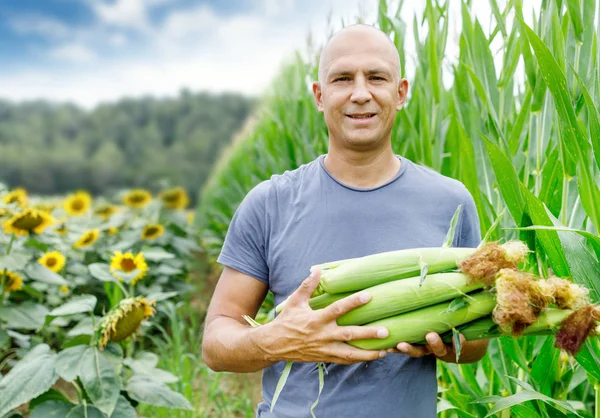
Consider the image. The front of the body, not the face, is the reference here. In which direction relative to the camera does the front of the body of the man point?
toward the camera

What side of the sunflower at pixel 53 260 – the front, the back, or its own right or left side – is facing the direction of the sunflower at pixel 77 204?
back

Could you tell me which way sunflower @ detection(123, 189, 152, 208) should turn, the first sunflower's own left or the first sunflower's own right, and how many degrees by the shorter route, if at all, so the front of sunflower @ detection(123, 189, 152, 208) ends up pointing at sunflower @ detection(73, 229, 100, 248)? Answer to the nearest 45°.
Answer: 0° — it already faces it

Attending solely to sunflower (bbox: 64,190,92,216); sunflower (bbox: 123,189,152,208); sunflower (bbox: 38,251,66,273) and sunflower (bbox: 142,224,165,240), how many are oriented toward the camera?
4

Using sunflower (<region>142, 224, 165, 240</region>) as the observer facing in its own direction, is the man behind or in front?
in front

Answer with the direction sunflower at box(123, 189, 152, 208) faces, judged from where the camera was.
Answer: facing the viewer

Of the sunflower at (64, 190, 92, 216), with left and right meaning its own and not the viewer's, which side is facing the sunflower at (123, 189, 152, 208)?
left

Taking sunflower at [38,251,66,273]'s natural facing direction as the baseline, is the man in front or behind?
in front

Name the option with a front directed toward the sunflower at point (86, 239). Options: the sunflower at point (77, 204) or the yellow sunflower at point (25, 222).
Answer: the sunflower at point (77, 204)

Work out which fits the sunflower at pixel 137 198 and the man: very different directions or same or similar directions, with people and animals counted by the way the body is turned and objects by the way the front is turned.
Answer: same or similar directions

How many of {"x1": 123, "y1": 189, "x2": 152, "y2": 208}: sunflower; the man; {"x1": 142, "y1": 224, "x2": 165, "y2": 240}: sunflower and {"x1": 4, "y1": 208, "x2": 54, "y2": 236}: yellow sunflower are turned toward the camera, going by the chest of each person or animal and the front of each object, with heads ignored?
4
